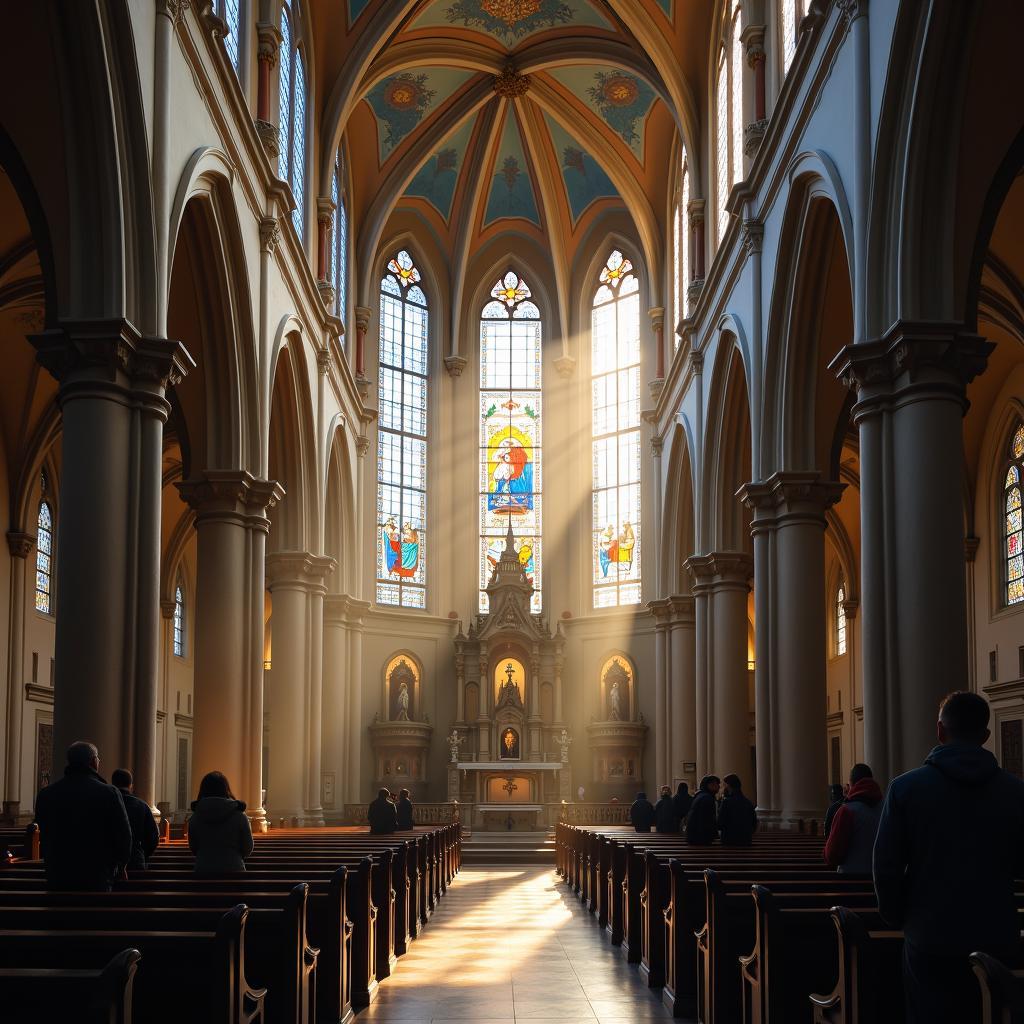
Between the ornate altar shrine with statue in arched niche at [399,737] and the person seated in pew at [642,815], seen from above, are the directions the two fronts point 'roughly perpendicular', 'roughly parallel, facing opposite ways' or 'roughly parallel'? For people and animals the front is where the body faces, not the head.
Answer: roughly parallel, facing opposite ways

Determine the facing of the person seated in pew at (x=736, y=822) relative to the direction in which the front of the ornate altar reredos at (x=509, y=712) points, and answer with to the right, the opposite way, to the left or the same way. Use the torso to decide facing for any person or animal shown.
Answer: the opposite way

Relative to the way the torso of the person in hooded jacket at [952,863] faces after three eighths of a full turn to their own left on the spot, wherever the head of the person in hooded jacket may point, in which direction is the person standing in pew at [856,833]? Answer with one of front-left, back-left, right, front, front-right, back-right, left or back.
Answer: back-right

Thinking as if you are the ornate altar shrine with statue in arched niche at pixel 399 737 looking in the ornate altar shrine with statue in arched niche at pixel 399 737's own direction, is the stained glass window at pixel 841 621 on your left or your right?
on your left

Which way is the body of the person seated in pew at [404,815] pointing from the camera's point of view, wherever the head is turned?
away from the camera

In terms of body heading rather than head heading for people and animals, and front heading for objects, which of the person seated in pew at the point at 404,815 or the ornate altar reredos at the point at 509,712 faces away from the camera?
the person seated in pew

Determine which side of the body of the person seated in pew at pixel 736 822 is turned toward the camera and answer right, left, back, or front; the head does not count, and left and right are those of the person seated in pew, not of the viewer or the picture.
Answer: back

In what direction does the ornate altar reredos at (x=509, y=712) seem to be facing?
toward the camera

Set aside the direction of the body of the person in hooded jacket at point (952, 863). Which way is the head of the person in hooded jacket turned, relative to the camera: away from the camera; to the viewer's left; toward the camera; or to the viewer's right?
away from the camera

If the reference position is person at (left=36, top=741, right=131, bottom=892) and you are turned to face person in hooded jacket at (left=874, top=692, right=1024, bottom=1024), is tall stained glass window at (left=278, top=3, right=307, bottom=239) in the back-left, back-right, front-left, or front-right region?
back-left

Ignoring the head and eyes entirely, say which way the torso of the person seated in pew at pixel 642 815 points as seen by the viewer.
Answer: away from the camera

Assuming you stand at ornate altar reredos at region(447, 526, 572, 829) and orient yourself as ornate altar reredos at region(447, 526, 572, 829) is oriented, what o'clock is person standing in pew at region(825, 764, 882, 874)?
The person standing in pew is roughly at 12 o'clock from the ornate altar reredos.

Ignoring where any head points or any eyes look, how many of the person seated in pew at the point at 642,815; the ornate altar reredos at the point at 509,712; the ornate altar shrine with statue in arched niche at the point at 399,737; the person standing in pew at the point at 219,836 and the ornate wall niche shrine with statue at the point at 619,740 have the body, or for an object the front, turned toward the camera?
3

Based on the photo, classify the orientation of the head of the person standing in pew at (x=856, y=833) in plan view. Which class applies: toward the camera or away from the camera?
away from the camera

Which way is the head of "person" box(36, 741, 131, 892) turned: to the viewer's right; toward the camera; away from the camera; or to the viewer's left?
away from the camera

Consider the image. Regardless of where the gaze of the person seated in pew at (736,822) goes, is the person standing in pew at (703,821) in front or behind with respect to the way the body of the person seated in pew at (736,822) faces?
in front
